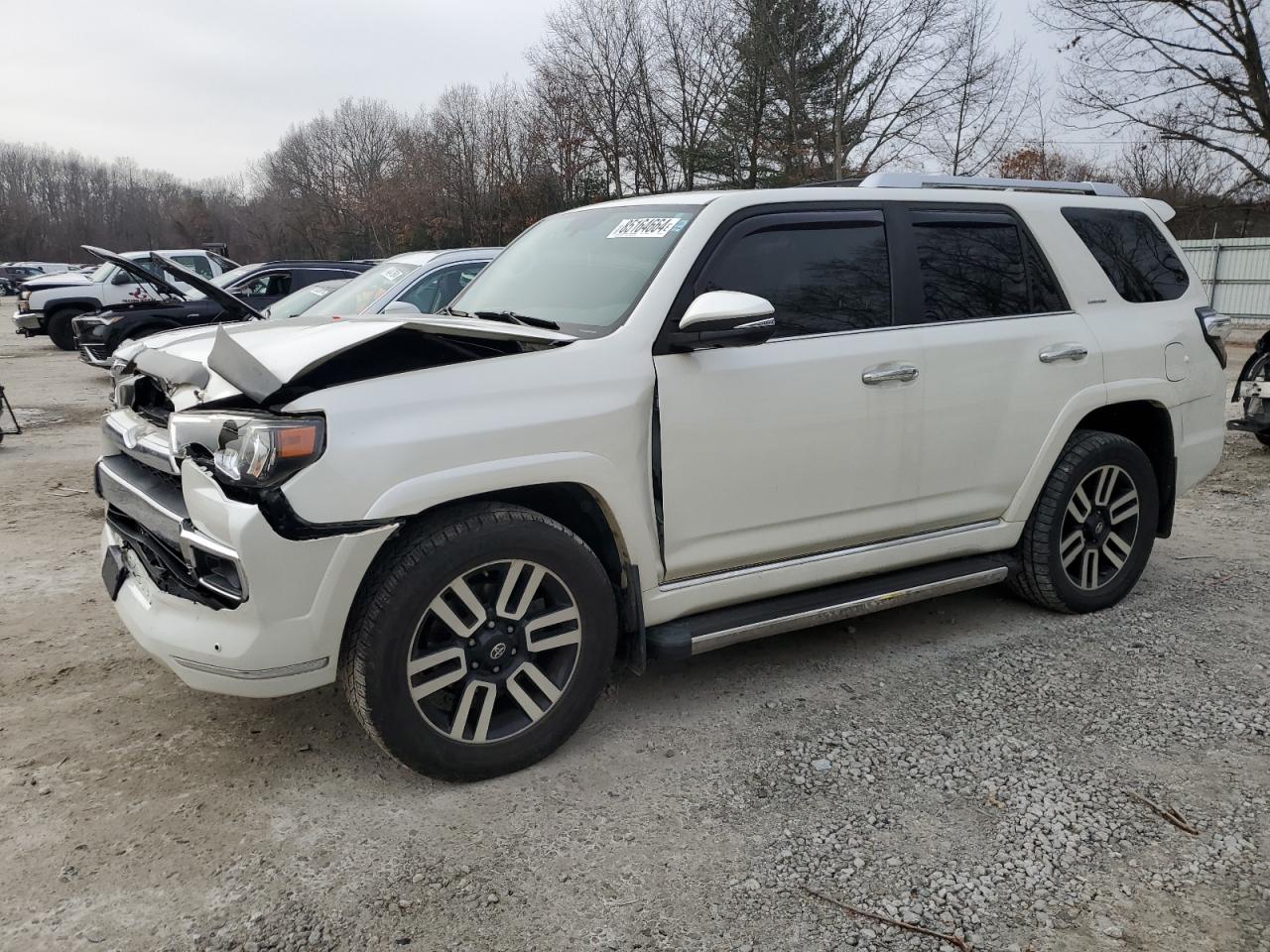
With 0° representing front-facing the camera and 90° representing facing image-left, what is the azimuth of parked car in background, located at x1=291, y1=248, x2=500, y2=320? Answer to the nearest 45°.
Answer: approximately 45°

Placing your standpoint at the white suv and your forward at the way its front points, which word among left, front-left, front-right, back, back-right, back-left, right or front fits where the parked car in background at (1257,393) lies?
back

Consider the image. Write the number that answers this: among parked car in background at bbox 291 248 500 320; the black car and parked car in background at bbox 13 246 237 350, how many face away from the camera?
0

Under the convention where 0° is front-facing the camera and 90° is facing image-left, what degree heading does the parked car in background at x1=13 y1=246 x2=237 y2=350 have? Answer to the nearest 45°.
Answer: approximately 45°

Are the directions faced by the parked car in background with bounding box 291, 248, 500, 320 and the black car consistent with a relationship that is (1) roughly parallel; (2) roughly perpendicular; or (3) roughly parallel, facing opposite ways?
roughly parallel

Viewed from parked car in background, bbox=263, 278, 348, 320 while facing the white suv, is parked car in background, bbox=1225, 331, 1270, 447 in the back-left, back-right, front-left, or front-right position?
front-left

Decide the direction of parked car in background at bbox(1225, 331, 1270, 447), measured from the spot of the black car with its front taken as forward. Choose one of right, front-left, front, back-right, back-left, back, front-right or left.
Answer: left

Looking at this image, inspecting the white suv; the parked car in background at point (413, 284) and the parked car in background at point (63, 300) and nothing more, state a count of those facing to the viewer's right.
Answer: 0

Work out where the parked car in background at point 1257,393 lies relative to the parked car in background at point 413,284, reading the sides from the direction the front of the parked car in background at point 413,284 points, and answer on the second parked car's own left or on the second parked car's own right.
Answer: on the second parked car's own left
